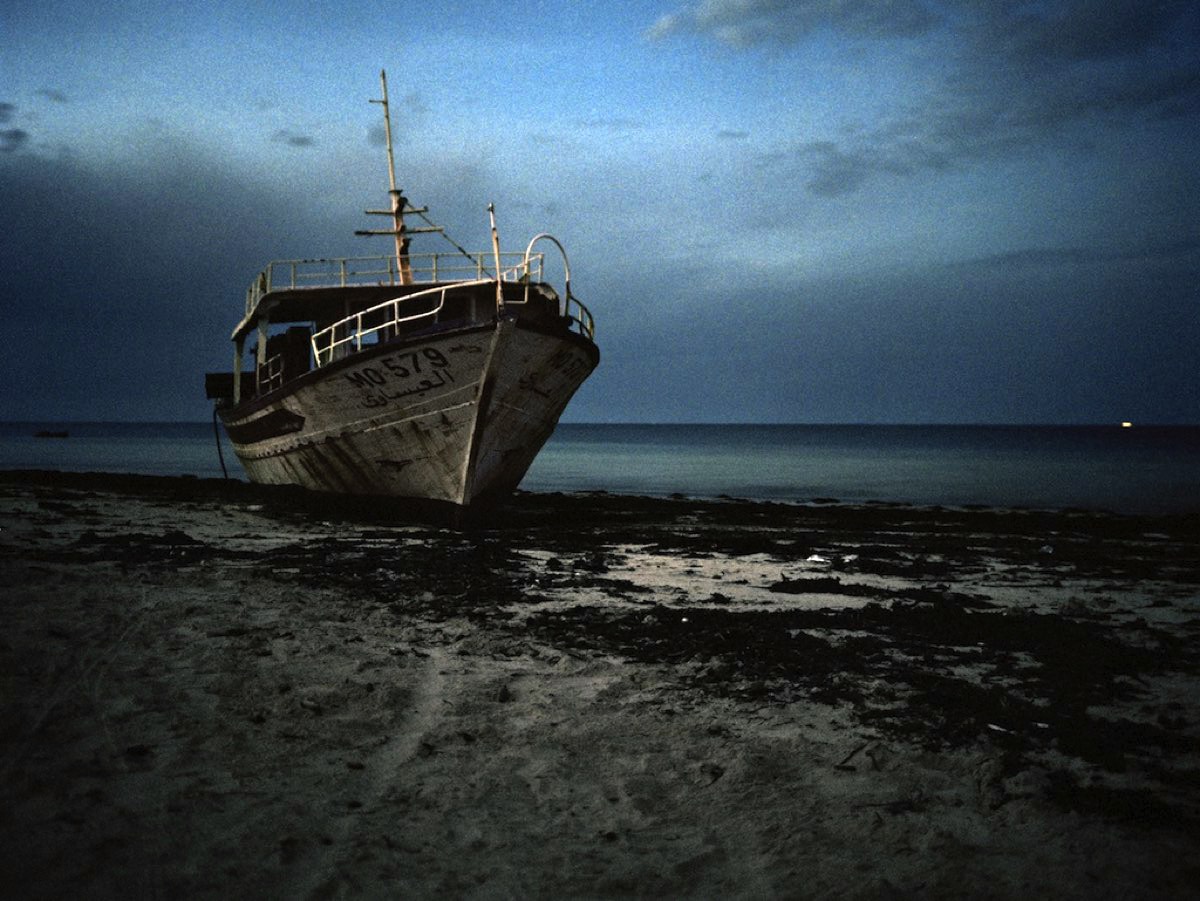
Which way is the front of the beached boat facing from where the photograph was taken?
facing the viewer and to the right of the viewer
